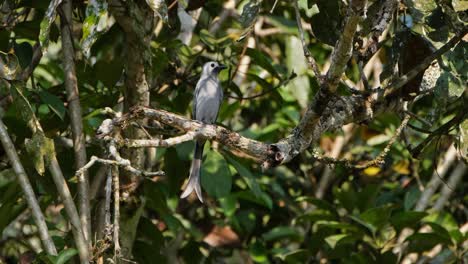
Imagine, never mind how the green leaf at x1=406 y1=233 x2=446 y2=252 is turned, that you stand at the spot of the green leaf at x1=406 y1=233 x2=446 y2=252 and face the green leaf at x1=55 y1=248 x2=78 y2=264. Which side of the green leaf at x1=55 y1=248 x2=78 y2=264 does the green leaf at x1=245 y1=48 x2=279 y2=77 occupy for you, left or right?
right

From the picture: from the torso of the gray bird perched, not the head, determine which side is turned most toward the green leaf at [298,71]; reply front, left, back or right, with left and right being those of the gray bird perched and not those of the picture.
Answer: left

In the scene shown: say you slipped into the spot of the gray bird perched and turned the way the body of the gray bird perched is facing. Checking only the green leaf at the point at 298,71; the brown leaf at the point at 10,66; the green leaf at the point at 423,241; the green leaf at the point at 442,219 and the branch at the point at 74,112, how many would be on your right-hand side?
2

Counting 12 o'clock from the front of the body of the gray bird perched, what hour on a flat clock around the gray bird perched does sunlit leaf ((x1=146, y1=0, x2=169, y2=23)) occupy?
The sunlit leaf is roughly at 2 o'clock from the gray bird perched.

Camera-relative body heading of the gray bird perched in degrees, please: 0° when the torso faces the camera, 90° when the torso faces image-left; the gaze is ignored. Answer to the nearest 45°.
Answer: approximately 315°

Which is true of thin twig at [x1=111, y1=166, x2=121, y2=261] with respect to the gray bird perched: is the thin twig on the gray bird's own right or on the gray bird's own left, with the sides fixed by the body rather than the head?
on the gray bird's own right
